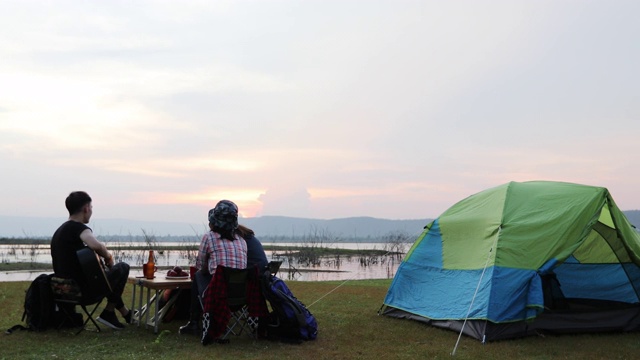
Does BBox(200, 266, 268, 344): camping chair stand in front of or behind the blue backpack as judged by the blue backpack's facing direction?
behind

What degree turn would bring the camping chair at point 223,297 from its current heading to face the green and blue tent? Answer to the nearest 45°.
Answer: approximately 90° to its right

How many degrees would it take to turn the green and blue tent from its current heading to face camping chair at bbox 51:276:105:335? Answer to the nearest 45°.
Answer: approximately 90° to its right

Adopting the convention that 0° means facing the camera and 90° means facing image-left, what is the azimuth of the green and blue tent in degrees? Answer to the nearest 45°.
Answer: approximately 315°

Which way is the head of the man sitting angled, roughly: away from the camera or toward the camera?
away from the camera

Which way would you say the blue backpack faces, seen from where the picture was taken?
facing to the right of the viewer

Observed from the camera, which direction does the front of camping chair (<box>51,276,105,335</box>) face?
facing away from the viewer and to the right of the viewer

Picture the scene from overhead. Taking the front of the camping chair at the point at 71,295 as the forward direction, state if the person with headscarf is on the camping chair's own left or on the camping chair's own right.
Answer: on the camping chair's own right

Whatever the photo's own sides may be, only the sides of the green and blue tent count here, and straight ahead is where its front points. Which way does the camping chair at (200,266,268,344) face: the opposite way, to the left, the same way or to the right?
the opposite way

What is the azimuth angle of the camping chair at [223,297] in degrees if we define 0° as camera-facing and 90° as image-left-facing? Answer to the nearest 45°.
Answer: approximately 180°
